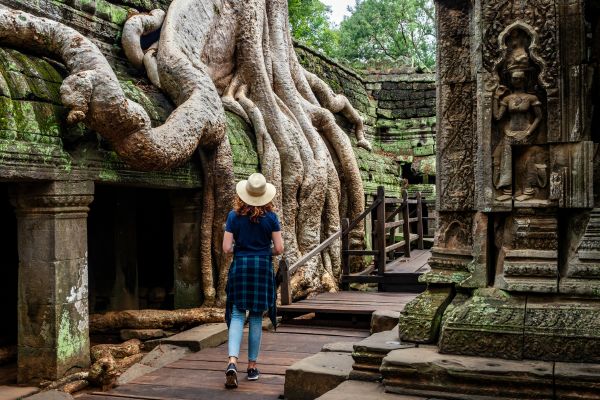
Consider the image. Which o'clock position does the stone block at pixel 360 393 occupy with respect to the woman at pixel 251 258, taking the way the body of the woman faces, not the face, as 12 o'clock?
The stone block is roughly at 5 o'clock from the woman.

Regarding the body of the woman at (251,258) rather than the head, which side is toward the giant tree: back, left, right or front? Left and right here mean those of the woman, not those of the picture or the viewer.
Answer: front

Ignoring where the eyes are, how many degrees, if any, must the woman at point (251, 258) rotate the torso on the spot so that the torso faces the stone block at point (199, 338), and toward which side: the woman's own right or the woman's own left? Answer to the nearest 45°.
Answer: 0° — they already face it

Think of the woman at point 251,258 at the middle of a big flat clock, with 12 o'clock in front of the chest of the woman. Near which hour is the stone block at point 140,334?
The stone block is roughly at 11 o'clock from the woman.

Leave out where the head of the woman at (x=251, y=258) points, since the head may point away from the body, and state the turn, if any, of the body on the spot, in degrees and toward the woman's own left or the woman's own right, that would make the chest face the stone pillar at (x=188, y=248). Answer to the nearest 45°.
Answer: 0° — they already face it

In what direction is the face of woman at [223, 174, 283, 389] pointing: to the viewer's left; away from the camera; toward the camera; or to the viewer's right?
away from the camera

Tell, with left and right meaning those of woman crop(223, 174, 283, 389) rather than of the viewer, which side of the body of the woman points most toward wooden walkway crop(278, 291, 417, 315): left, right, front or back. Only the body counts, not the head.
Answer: front

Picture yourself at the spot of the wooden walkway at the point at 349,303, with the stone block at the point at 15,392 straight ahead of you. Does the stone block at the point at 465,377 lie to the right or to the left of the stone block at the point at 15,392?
left

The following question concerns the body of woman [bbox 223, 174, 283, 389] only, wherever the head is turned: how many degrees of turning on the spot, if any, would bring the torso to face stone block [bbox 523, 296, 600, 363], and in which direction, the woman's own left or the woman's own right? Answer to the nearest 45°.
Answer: approximately 135° to the woman's own right

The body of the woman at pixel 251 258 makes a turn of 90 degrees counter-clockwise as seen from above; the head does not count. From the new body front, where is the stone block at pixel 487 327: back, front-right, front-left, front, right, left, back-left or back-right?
back-left

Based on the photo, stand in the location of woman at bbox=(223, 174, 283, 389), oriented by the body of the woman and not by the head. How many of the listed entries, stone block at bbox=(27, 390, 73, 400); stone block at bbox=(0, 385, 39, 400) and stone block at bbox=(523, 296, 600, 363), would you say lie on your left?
2

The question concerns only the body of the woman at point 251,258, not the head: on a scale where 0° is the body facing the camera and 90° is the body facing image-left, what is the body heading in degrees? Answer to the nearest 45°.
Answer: approximately 180°

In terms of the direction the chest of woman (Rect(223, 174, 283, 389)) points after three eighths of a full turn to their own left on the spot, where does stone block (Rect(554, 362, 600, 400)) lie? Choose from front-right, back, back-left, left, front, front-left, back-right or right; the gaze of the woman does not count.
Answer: left

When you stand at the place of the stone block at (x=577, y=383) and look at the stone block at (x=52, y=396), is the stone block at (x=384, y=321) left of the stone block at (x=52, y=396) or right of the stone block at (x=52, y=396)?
right
